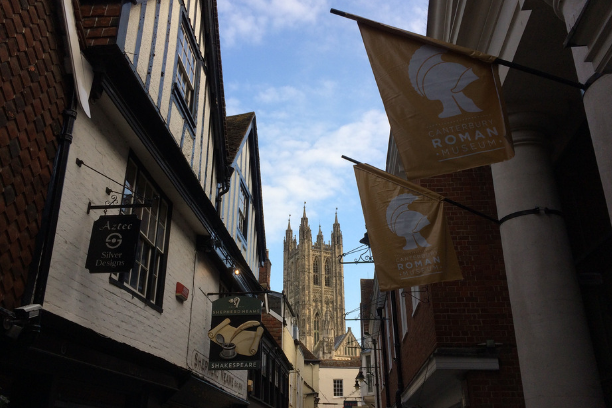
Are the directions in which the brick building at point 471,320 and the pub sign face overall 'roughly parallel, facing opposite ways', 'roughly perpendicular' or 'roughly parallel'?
roughly perpendicular

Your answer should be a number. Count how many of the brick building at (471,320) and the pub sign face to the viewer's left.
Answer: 1

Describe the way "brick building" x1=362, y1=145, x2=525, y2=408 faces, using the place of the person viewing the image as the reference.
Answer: facing to the left of the viewer

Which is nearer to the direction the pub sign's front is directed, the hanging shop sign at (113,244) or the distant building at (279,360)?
the hanging shop sign

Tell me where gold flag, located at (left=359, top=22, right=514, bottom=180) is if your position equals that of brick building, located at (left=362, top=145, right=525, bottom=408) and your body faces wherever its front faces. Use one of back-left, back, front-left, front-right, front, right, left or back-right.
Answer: left

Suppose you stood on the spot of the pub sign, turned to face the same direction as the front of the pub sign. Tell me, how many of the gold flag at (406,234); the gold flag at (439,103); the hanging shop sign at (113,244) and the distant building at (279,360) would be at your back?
1

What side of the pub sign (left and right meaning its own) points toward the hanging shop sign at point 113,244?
front

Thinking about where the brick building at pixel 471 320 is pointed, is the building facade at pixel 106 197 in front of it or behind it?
in front

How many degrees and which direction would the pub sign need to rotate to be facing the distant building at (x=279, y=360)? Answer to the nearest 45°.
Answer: approximately 180°

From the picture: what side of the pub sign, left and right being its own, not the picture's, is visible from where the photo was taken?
front

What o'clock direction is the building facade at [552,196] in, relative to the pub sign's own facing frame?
The building facade is roughly at 11 o'clock from the pub sign.

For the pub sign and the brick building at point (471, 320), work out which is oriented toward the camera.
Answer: the pub sign

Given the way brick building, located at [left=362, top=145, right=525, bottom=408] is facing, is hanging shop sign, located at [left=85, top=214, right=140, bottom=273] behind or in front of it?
in front

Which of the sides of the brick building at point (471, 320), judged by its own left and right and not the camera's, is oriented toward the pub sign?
front

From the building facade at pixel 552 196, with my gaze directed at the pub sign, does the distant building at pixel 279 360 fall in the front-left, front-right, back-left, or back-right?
front-right

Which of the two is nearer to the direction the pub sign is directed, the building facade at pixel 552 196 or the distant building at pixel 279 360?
the building facade

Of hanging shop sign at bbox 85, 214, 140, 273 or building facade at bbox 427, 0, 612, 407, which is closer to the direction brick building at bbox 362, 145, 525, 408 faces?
the hanging shop sign

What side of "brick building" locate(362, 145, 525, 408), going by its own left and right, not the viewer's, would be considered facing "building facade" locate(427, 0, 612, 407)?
left
